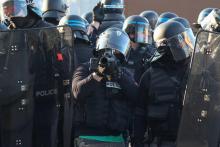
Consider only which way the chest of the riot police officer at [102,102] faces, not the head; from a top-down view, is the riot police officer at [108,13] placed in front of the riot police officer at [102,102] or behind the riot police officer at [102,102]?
behind

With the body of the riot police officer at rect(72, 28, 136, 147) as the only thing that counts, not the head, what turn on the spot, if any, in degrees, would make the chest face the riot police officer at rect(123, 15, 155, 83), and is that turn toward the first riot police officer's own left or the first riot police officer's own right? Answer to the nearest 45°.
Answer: approximately 180°

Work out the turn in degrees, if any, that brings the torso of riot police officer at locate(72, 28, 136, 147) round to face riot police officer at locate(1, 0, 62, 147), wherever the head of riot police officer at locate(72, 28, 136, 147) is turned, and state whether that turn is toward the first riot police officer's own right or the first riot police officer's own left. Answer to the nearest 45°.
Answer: approximately 90° to the first riot police officer's own right

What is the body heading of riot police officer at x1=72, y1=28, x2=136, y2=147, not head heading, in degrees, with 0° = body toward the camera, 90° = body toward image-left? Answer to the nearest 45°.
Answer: approximately 0°

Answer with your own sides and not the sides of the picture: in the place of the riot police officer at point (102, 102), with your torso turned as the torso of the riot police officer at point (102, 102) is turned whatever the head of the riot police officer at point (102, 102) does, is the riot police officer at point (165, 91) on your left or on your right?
on your left

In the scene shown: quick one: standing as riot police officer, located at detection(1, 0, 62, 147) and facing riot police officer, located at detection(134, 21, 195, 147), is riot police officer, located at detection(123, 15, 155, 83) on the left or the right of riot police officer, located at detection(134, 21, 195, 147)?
left

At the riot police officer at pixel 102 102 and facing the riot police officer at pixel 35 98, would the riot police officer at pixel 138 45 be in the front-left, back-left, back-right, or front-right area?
back-right
